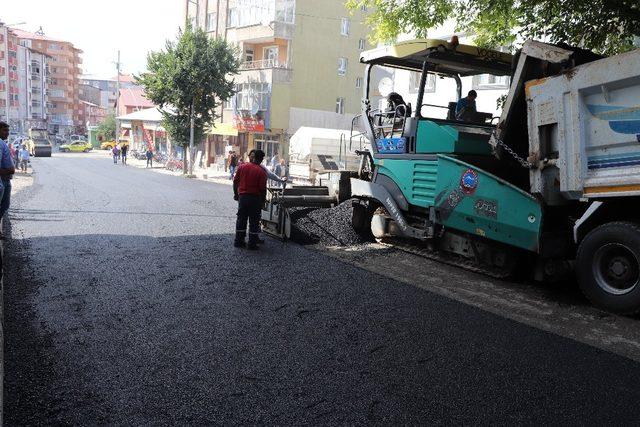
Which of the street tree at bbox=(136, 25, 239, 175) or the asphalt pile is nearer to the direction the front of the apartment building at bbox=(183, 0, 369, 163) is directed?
the street tree

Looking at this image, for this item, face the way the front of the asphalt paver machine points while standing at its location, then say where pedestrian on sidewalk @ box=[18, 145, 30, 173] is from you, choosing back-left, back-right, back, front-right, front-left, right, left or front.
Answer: back

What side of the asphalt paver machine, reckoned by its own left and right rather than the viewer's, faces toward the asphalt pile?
back

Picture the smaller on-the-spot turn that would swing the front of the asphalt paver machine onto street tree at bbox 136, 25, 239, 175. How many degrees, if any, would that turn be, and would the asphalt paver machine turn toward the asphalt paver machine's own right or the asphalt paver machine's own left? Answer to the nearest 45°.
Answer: approximately 180°

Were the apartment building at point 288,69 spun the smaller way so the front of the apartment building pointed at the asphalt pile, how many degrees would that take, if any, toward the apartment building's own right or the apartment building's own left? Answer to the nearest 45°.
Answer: approximately 45° to the apartment building's own left

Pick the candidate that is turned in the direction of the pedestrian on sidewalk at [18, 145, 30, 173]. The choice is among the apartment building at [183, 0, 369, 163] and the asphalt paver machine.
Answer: the apartment building

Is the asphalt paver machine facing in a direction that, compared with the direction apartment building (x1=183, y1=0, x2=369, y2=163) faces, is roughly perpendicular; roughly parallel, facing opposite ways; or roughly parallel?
roughly perpendicular

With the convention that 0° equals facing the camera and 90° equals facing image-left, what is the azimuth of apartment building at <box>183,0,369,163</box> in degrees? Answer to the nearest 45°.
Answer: approximately 45°

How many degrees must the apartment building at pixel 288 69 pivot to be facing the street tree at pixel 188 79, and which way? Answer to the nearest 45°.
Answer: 0° — it already faces it

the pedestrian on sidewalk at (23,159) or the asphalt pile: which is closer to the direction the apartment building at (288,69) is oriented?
the pedestrian on sidewalk

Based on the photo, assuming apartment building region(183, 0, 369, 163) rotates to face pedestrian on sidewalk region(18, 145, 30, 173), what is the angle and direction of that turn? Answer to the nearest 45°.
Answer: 0° — it already faces them

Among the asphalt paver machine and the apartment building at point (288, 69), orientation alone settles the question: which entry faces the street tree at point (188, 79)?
the apartment building

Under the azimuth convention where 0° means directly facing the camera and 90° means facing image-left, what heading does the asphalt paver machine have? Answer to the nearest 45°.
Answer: approximately 315°
